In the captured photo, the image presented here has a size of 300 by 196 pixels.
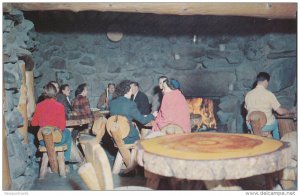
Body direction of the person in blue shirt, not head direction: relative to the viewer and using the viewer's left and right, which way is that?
facing away from the viewer and to the right of the viewer

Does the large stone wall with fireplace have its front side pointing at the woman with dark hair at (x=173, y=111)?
yes

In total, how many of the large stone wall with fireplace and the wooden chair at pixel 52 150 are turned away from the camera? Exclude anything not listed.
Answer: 1

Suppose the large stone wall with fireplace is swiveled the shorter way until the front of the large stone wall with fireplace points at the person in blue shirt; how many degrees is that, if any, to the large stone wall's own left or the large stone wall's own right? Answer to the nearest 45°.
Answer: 0° — it already faces them

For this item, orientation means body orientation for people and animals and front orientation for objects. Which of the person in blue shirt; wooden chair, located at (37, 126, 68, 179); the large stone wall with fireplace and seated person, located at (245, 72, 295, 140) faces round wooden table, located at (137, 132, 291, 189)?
the large stone wall with fireplace

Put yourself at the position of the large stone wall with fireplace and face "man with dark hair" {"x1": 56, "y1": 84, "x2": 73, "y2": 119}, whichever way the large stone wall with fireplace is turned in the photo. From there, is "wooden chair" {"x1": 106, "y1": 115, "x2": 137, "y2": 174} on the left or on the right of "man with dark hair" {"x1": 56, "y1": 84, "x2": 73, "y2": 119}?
left

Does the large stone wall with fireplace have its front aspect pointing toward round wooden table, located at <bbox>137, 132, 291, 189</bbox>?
yes

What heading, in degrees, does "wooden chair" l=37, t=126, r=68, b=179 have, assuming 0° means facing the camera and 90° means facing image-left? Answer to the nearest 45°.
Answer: approximately 180°
